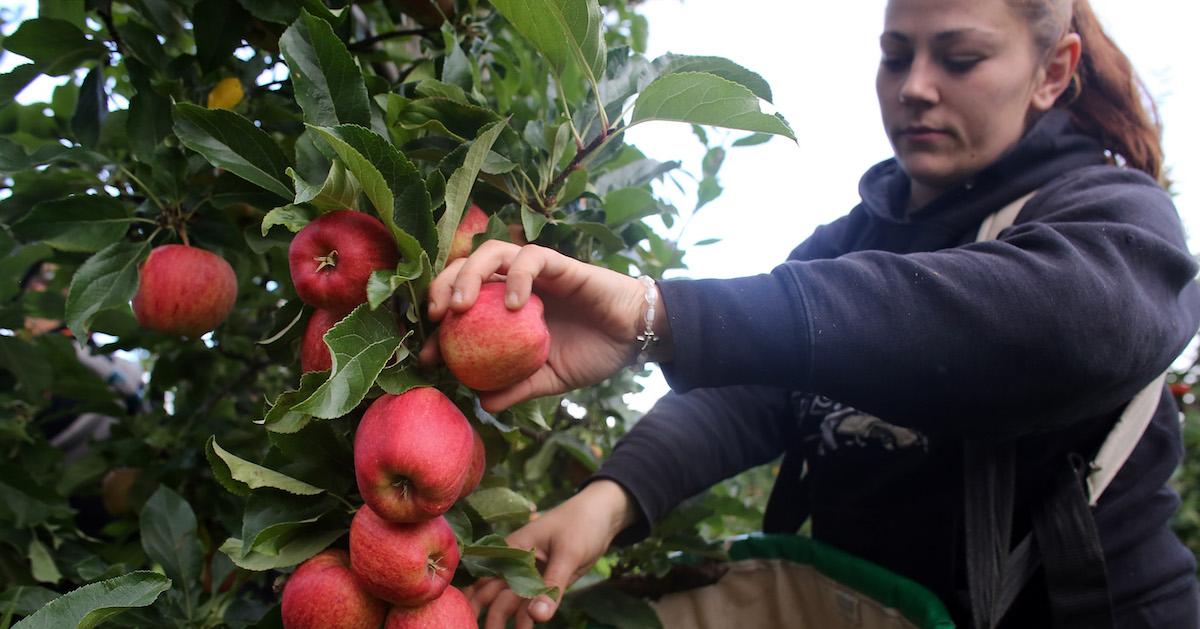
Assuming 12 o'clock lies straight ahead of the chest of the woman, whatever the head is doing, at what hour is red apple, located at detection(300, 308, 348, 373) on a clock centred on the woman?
The red apple is roughly at 12 o'clock from the woman.

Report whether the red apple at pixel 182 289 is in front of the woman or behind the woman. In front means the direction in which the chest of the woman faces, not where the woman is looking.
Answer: in front

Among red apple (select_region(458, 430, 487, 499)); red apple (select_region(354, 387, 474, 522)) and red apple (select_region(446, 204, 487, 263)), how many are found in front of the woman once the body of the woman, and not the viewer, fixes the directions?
3

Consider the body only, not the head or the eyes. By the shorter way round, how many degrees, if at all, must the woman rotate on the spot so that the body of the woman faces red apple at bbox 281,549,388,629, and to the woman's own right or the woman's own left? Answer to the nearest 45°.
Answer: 0° — they already face it

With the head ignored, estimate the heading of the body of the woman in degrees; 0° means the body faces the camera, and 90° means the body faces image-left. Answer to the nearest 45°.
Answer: approximately 45°

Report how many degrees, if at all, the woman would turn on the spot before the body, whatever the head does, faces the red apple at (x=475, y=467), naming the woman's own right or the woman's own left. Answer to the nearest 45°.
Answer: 0° — they already face it

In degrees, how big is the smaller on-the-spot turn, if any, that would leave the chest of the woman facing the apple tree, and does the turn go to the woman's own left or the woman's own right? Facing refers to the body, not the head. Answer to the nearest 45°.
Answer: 0° — they already face it

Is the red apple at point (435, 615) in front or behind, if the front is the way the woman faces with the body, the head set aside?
in front
